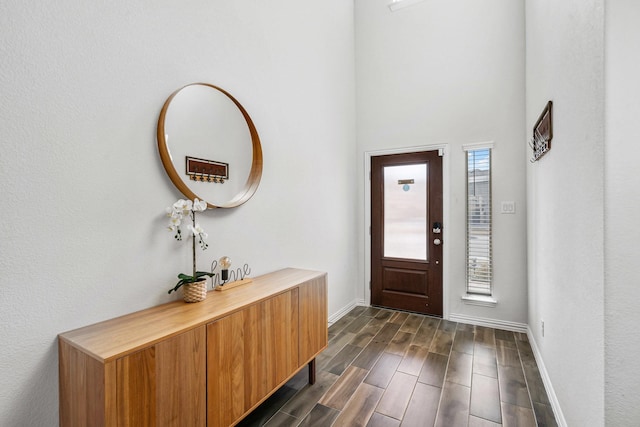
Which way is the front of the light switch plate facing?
toward the camera

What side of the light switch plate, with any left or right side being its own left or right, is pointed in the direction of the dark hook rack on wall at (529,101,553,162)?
front

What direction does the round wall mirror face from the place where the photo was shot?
facing the viewer and to the right of the viewer

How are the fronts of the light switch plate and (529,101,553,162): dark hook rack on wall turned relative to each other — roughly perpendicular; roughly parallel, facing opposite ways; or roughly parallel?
roughly perpendicular

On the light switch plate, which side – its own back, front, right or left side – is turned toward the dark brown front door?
right

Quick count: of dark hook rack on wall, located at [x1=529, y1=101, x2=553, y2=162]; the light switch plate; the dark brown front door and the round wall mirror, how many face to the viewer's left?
1

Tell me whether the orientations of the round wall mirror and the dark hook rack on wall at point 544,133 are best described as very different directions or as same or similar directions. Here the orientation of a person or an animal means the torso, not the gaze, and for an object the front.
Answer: very different directions

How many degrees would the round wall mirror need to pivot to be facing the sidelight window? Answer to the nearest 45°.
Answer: approximately 45° to its left

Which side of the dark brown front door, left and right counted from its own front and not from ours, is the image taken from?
front

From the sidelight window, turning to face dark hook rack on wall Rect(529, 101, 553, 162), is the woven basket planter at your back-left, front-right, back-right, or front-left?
front-right

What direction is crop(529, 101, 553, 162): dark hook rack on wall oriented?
to the viewer's left
